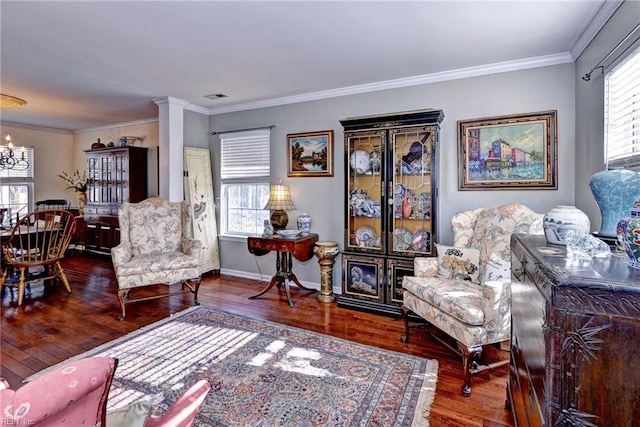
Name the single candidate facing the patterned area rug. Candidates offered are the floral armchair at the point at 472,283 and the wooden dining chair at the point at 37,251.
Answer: the floral armchair

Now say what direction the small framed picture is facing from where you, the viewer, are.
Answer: facing the viewer and to the left of the viewer

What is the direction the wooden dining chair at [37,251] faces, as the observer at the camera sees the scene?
facing away from the viewer and to the left of the viewer

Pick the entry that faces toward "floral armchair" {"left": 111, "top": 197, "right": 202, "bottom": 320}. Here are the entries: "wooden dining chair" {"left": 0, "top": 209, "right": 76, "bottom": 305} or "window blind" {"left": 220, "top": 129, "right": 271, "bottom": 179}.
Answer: the window blind

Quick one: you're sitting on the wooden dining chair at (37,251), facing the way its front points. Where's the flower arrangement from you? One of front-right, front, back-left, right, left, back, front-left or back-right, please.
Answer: front-right

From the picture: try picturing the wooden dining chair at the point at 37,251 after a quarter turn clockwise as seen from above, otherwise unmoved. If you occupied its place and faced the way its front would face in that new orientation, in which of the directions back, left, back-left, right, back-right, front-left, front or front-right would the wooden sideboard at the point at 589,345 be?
back-right

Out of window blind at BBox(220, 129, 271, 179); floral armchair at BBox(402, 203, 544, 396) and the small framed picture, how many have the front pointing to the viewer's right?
0

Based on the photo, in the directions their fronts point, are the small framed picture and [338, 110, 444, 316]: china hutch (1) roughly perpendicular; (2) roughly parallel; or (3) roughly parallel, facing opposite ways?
roughly parallel

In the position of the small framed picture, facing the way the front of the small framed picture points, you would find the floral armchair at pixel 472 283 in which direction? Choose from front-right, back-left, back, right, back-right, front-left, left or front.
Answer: left

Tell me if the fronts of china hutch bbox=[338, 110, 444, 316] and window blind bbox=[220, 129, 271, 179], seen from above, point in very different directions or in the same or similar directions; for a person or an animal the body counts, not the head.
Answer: same or similar directions

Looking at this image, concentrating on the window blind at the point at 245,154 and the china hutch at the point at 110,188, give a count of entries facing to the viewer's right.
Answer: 0

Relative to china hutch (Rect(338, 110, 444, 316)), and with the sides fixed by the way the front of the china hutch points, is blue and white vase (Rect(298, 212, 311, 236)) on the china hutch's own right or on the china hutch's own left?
on the china hutch's own right

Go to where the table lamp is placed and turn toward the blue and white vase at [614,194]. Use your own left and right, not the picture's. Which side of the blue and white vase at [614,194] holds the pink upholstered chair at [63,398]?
right

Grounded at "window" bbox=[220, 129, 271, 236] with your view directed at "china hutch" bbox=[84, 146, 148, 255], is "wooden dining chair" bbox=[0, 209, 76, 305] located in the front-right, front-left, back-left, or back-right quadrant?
front-left

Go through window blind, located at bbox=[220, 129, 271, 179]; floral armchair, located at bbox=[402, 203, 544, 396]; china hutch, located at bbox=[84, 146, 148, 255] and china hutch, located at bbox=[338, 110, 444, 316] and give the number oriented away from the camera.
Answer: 0

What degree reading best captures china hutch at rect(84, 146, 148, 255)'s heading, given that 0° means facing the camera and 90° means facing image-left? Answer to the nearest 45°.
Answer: approximately 45°

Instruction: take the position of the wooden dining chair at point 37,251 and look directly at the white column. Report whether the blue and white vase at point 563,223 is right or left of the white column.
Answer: right

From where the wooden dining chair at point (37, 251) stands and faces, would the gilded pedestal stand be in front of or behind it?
behind
